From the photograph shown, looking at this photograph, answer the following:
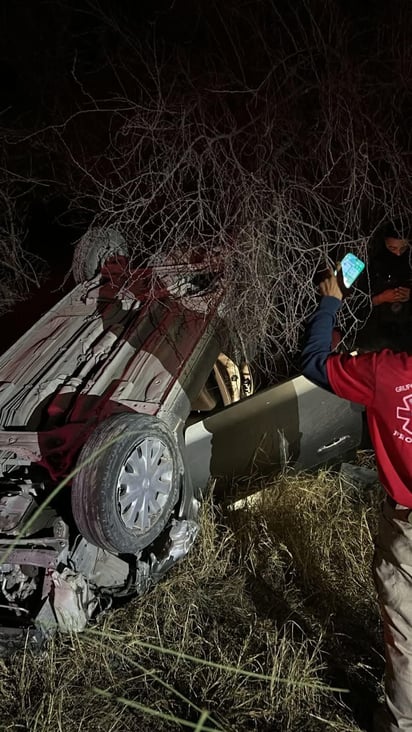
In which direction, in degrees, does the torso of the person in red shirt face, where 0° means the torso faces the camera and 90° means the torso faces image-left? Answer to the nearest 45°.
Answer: approximately 180°

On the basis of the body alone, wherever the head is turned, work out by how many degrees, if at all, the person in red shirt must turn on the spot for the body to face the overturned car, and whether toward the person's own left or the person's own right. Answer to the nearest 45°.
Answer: approximately 45° to the person's own left

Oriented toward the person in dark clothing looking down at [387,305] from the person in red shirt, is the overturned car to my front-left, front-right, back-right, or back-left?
front-left

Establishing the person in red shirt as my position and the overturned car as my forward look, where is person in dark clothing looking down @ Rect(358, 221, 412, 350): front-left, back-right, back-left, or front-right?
front-right

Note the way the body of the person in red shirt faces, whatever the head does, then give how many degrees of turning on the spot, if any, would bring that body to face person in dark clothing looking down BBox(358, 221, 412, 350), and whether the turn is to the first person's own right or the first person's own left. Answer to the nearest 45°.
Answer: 0° — they already face them

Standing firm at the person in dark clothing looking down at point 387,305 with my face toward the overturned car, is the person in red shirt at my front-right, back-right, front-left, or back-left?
front-left
